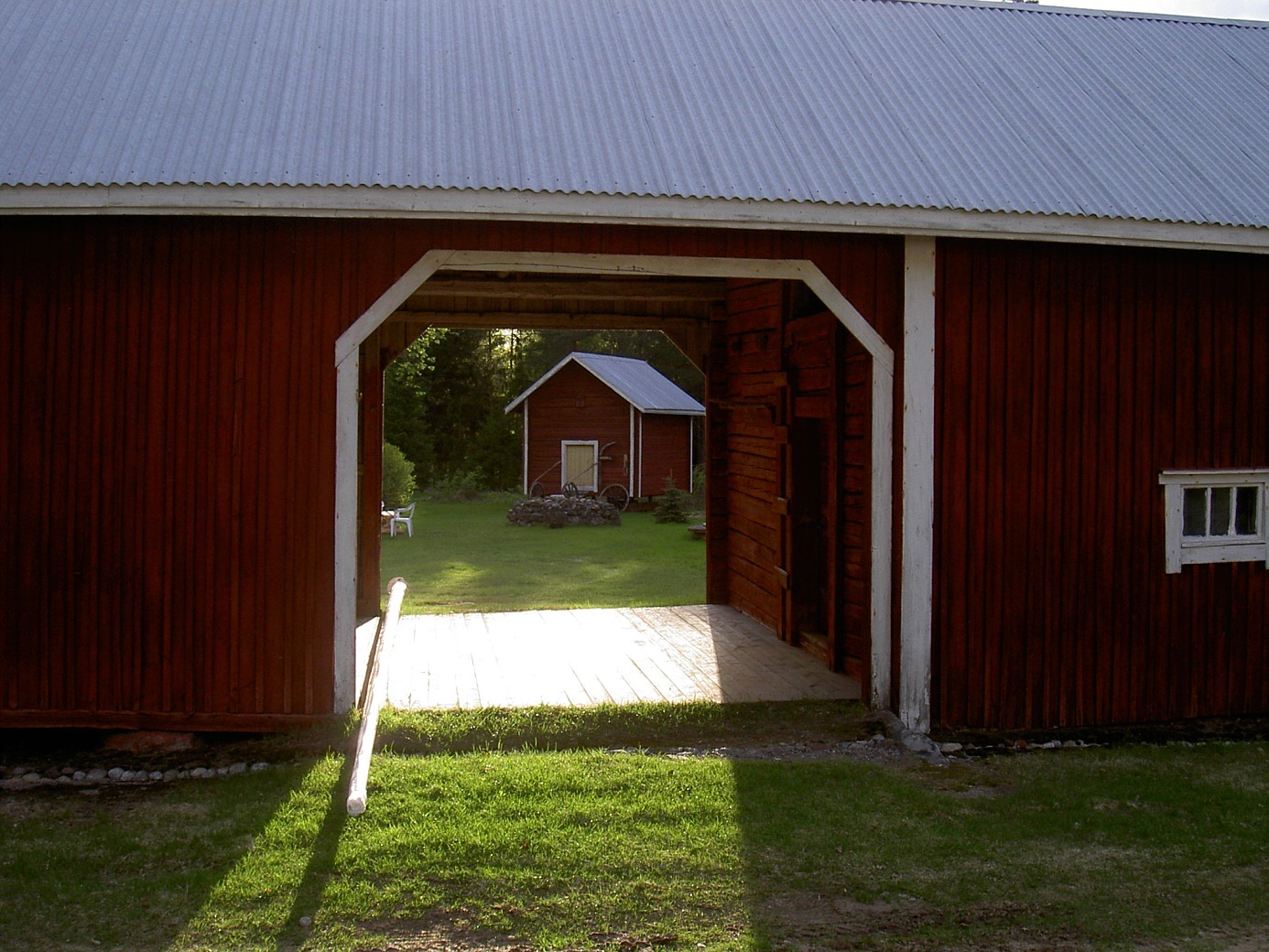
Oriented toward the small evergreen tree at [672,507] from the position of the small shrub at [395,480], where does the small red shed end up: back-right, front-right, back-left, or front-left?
front-left

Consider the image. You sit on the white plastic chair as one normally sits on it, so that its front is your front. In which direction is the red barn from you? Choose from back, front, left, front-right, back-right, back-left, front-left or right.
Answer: left

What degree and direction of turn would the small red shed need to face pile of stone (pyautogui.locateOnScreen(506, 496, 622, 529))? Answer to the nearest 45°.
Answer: approximately 45° to its left

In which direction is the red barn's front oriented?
toward the camera

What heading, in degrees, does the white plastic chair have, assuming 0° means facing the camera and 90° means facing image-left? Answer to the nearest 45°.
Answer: approximately 90°

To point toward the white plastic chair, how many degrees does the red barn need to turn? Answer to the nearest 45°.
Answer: approximately 180°

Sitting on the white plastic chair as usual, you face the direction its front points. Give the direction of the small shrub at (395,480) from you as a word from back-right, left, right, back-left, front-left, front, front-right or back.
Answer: right

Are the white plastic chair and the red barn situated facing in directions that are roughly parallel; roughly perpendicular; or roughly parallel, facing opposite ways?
roughly perpendicular
